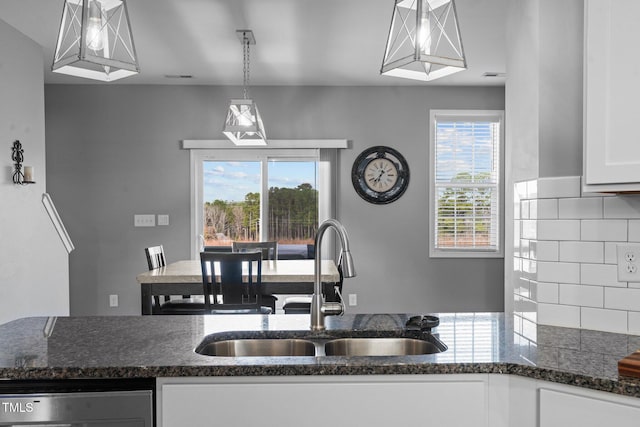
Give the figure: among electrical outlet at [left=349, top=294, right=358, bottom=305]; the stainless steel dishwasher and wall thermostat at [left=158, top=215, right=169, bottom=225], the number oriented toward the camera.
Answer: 3

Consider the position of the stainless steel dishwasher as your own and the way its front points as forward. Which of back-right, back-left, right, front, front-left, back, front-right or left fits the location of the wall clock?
back-left

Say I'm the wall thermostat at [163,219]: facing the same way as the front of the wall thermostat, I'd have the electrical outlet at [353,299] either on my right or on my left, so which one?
on my left

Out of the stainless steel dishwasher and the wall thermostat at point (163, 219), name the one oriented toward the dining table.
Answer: the wall thermostat

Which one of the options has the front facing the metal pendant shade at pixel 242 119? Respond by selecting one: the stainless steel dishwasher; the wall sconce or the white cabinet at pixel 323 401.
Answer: the wall sconce

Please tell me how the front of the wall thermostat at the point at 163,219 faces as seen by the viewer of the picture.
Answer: facing the viewer

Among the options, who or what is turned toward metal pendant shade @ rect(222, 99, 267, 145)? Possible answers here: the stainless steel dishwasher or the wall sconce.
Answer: the wall sconce

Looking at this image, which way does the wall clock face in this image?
toward the camera

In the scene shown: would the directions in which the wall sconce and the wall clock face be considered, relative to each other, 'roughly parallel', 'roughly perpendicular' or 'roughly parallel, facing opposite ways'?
roughly perpendicular

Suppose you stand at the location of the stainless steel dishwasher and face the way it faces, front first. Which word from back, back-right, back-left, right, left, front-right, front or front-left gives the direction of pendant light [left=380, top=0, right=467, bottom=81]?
left

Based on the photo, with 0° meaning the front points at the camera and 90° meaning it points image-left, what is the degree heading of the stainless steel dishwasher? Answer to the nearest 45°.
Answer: approximately 0°

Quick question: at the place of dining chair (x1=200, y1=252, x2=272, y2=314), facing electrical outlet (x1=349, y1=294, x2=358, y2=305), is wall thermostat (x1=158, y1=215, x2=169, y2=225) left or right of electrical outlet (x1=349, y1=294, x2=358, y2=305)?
left

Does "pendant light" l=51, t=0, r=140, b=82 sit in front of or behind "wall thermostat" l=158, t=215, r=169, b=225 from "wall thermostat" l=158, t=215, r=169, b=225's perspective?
in front

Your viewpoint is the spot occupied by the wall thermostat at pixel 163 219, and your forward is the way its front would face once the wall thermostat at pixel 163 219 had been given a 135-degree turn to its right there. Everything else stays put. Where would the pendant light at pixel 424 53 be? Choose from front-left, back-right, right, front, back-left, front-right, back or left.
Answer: back-left

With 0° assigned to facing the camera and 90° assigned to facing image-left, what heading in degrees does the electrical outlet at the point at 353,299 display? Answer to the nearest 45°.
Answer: approximately 0°

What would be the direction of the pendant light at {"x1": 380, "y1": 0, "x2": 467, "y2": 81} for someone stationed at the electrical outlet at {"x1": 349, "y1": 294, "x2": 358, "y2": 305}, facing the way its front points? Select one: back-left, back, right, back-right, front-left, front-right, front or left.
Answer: front

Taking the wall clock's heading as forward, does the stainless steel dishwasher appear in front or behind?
in front

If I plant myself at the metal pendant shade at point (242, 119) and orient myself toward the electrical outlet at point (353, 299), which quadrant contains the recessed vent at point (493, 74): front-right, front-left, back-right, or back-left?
front-right
